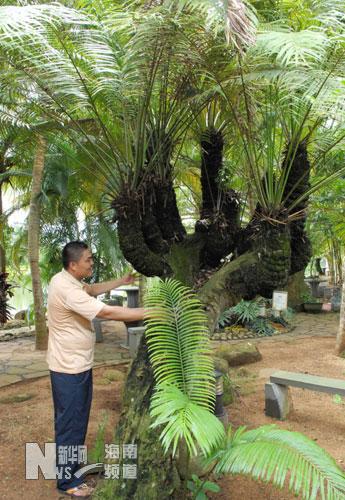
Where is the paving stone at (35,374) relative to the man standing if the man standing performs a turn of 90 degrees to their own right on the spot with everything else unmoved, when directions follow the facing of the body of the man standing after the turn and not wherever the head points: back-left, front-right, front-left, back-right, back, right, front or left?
back

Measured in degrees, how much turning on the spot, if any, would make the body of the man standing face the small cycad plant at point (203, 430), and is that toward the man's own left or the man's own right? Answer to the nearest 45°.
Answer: approximately 45° to the man's own right

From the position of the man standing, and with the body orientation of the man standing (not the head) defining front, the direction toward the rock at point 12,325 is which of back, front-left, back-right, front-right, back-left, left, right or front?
left

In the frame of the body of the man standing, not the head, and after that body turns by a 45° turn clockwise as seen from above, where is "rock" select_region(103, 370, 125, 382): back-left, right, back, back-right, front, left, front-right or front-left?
back-left

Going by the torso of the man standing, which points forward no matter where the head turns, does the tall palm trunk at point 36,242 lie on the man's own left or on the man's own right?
on the man's own left

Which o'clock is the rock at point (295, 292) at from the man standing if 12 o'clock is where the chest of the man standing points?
The rock is roughly at 10 o'clock from the man standing.

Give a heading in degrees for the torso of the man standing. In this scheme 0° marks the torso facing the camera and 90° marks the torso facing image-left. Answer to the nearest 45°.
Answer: approximately 270°

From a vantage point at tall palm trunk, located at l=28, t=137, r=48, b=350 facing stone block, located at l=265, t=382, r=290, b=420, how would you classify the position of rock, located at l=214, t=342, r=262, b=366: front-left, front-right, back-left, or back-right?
front-left

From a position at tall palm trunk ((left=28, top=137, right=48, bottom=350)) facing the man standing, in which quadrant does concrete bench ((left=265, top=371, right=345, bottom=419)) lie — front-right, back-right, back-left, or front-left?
front-left

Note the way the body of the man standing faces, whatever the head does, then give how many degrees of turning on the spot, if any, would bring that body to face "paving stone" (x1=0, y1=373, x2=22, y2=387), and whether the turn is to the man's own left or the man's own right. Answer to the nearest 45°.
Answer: approximately 90° to the man's own left

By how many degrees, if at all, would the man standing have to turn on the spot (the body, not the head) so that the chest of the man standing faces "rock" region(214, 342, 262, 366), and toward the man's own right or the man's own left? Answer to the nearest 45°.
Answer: approximately 45° to the man's own left
